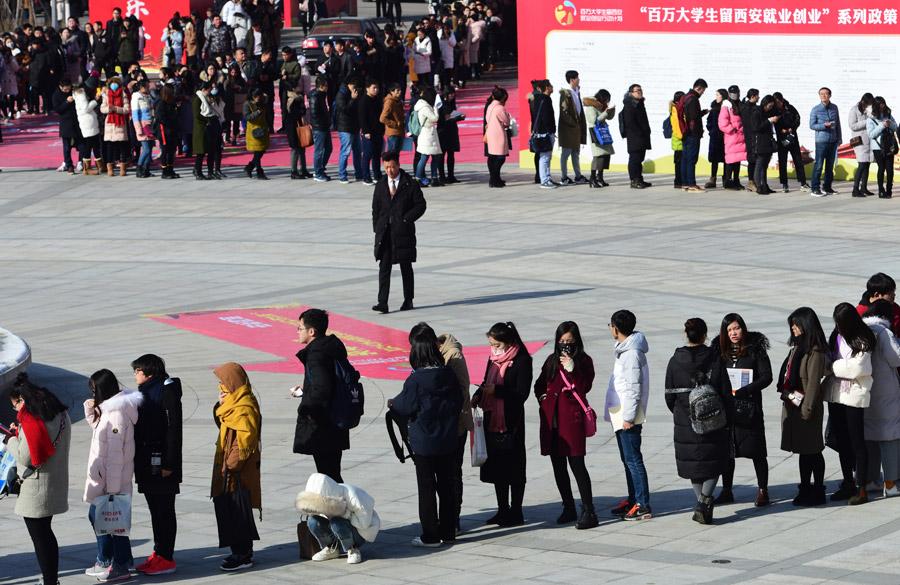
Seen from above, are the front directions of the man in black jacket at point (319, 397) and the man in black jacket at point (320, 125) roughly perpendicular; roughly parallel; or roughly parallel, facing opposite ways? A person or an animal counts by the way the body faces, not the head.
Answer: roughly parallel, facing opposite ways

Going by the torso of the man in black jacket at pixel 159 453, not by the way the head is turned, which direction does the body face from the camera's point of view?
to the viewer's left

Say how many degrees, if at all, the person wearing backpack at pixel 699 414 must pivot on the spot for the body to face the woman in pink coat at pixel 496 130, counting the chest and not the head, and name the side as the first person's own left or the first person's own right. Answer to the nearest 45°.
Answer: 0° — they already face them

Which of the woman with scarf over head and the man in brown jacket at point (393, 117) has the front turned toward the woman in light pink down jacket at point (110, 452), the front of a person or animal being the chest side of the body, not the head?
the woman with scarf over head

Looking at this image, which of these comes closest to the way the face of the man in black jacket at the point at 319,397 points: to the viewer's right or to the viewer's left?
to the viewer's left

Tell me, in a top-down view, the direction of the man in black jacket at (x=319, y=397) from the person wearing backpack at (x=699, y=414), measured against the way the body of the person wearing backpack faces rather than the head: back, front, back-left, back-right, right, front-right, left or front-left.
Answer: left

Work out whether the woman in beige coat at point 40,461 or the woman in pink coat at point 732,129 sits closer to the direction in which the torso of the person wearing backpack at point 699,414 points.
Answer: the woman in pink coat

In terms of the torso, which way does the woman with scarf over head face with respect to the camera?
to the viewer's left

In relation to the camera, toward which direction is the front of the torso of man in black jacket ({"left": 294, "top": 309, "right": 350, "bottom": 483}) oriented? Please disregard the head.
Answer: to the viewer's left

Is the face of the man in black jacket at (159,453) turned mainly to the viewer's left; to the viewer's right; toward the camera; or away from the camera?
to the viewer's left

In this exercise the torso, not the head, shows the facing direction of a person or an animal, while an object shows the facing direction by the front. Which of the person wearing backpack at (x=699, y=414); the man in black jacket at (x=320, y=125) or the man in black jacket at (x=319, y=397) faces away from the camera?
the person wearing backpack

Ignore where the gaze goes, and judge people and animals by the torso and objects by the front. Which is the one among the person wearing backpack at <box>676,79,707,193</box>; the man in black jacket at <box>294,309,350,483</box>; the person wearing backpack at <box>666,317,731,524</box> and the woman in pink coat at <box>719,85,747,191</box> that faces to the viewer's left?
the man in black jacket

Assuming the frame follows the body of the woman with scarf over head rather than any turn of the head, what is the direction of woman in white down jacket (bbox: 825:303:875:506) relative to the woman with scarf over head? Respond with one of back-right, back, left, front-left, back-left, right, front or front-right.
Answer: back

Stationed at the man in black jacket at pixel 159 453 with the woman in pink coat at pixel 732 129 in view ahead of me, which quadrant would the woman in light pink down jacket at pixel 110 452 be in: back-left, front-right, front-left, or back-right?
back-left

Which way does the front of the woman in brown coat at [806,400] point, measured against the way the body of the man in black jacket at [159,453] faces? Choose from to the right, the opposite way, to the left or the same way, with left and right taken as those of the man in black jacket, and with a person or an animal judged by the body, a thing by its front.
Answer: the same way

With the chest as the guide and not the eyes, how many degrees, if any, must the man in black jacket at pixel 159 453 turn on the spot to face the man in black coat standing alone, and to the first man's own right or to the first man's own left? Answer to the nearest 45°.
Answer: approximately 90° to the first man's own right
